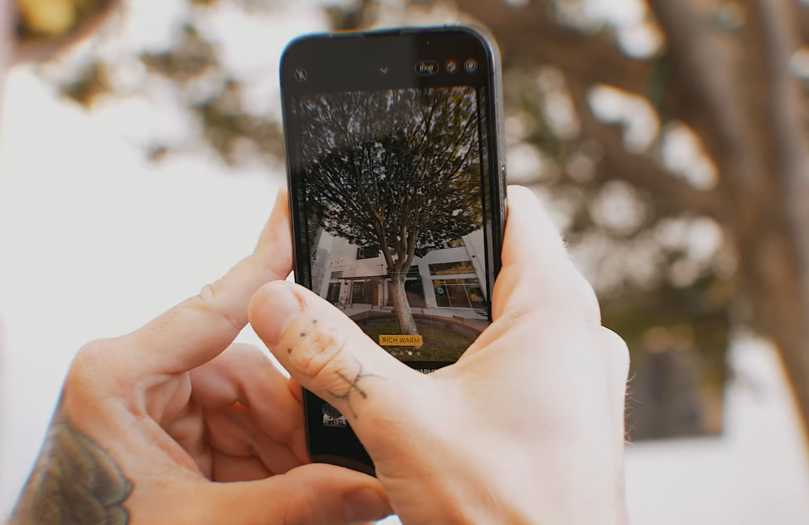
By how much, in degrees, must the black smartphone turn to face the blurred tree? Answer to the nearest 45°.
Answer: approximately 135° to its left

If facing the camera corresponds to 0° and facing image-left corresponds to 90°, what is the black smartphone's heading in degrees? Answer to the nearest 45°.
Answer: approximately 0°
